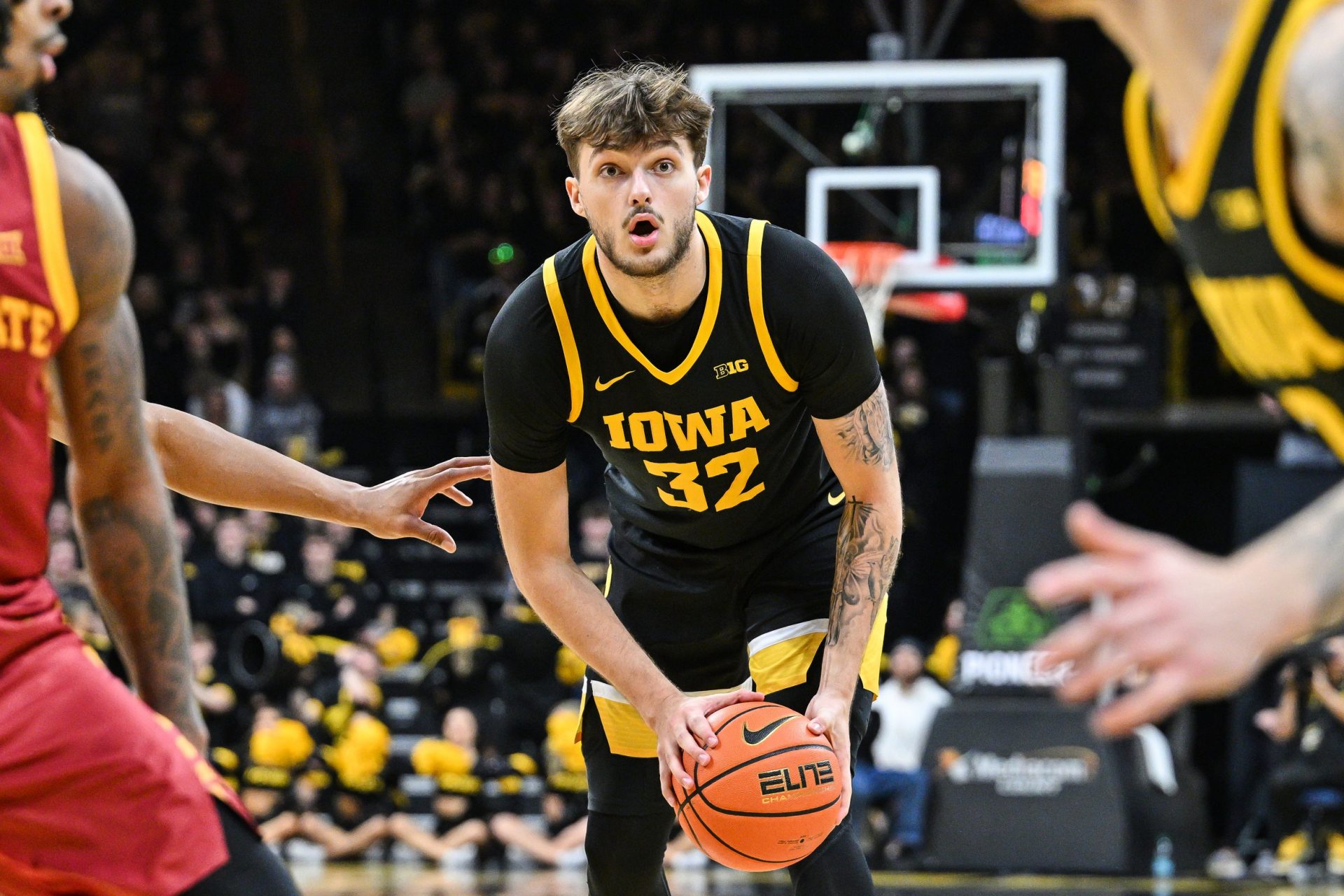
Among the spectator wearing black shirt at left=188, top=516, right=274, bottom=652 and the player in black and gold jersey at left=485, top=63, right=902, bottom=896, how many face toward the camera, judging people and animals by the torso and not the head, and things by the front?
2

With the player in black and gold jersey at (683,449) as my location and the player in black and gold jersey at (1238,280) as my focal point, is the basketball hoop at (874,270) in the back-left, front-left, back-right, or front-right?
back-left

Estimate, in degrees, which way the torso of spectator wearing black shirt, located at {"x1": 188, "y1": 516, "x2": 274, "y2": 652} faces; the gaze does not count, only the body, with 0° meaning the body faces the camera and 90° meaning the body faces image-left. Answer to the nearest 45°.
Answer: approximately 0°

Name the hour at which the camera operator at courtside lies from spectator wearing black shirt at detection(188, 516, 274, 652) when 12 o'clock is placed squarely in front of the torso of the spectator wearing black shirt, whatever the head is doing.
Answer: The camera operator at courtside is roughly at 10 o'clock from the spectator wearing black shirt.

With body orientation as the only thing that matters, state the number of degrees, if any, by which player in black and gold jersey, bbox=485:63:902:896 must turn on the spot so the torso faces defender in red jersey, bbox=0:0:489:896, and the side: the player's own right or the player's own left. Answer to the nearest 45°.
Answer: approximately 45° to the player's own right

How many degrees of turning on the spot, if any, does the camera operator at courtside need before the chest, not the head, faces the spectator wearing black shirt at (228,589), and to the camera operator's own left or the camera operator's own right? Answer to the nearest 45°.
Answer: approximately 45° to the camera operator's own right

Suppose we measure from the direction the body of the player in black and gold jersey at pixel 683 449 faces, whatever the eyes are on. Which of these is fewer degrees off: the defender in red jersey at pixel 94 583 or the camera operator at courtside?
the defender in red jersey

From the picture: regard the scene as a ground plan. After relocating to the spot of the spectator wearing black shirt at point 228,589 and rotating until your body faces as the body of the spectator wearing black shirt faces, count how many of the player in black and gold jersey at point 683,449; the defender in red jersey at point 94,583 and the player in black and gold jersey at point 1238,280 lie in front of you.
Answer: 3
